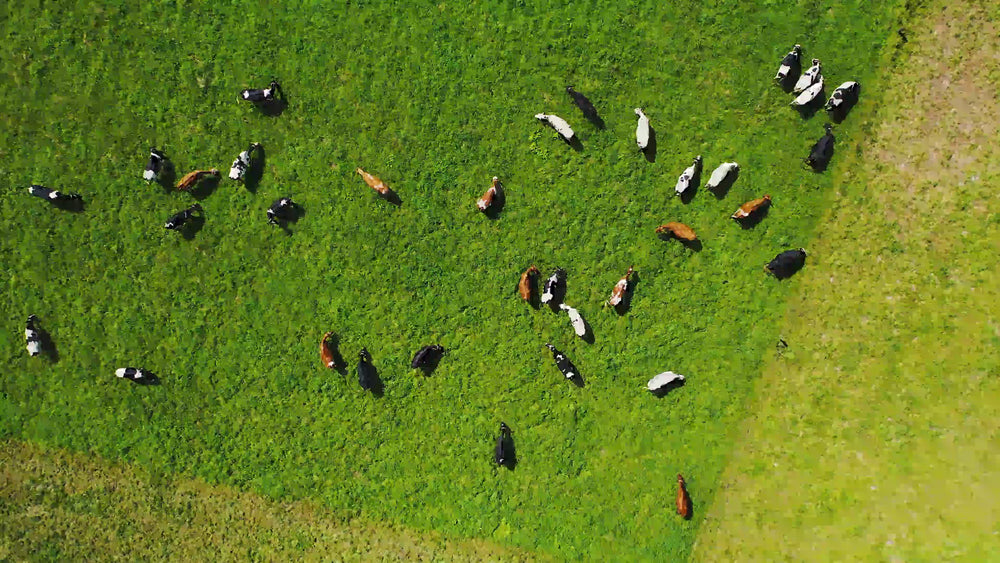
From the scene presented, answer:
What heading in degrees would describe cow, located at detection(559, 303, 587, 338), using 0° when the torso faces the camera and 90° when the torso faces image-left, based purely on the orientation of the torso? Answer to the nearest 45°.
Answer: approximately 135°

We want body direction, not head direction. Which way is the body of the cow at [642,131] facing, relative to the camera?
away from the camera

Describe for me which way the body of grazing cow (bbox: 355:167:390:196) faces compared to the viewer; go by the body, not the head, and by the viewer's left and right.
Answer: facing away from the viewer and to the left of the viewer

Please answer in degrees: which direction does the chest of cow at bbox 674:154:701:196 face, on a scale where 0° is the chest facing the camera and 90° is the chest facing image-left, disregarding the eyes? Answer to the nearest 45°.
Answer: approximately 225°

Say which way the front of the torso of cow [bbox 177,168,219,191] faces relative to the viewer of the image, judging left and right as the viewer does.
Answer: facing to the right of the viewer

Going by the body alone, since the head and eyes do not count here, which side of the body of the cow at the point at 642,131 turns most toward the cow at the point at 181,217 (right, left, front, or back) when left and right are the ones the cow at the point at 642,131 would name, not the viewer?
left

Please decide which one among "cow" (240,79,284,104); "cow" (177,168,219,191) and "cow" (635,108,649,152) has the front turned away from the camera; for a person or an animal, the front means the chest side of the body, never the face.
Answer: "cow" (635,108,649,152)

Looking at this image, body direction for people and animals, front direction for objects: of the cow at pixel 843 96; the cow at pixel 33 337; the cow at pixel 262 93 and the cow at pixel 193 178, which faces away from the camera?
the cow at pixel 33 337
